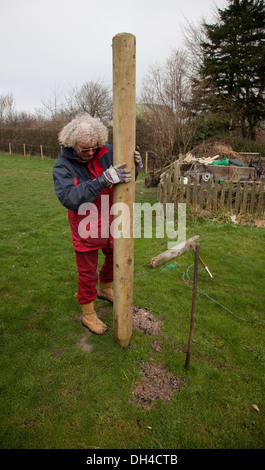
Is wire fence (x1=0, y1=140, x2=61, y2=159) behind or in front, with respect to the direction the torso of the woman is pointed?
behind

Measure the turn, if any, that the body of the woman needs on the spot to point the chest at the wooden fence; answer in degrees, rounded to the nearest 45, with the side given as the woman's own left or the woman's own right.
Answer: approximately 90° to the woman's own left

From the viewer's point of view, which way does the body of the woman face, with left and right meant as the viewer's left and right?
facing the viewer and to the right of the viewer

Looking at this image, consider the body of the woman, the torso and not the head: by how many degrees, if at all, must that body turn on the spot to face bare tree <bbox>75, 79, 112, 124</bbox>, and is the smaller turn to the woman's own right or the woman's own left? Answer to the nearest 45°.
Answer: approximately 135° to the woman's own left

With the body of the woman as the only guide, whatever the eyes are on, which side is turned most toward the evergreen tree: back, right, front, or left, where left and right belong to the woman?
left

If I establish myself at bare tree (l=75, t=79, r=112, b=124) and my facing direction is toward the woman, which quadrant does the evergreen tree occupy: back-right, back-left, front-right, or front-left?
front-left

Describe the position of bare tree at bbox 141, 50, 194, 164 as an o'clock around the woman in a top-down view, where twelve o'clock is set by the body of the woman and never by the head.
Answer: The bare tree is roughly at 8 o'clock from the woman.
